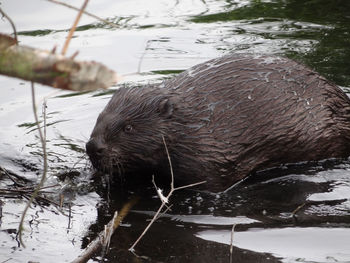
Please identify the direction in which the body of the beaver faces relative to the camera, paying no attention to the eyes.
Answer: to the viewer's left

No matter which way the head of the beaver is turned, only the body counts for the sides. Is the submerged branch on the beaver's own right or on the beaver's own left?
on the beaver's own left

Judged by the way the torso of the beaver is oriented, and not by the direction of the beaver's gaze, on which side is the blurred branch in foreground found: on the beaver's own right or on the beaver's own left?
on the beaver's own left
